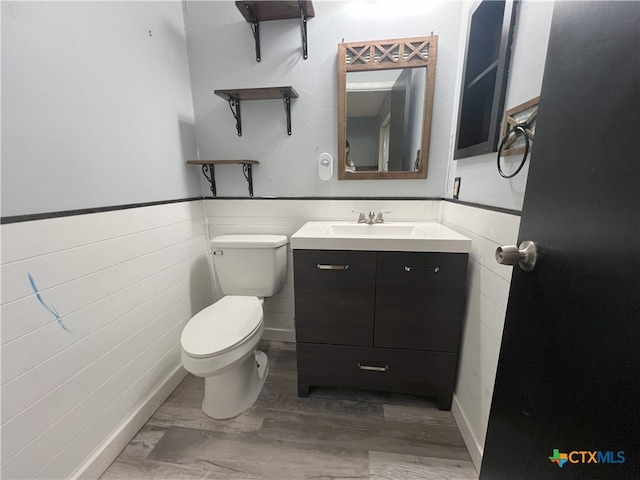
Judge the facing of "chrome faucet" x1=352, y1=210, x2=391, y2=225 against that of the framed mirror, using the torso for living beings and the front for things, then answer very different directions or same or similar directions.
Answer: same or similar directions

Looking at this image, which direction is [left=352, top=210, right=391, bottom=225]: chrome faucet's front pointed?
toward the camera

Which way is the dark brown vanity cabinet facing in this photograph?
toward the camera

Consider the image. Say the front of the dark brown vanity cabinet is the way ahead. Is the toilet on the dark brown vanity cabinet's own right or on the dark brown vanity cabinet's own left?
on the dark brown vanity cabinet's own right

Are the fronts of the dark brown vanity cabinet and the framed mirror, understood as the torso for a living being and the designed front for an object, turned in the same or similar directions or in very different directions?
same or similar directions

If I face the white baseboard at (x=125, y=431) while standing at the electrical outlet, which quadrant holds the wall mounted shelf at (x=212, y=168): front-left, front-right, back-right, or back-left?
front-right

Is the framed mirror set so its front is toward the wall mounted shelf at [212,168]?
no

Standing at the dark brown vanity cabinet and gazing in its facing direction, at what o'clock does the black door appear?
The black door is roughly at 11 o'clock from the dark brown vanity cabinet.

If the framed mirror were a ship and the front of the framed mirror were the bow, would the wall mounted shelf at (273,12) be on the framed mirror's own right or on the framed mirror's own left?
on the framed mirror's own right

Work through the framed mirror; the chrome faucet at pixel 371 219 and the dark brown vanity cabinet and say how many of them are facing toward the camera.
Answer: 3

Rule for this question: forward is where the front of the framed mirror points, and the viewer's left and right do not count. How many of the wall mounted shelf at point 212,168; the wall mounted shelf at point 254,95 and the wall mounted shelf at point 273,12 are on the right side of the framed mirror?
3

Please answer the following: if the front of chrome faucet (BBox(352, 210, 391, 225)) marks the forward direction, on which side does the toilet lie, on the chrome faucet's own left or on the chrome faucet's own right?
on the chrome faucet's own right

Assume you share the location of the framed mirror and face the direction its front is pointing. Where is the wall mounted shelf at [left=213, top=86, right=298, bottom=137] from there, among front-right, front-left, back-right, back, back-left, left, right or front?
right
